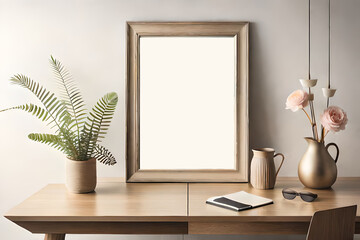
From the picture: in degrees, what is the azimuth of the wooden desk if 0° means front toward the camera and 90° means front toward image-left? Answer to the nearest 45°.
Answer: approximately 0°

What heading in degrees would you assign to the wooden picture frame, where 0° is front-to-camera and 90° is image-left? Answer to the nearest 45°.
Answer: approximately 0°

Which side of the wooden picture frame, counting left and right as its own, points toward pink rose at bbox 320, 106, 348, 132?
left
